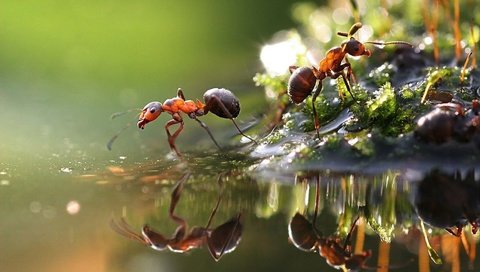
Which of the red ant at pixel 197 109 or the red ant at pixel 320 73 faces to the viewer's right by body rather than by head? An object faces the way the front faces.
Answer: the red ant at pixel 320 73

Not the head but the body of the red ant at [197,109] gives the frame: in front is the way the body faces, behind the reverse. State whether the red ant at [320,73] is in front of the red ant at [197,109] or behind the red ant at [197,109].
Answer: behind

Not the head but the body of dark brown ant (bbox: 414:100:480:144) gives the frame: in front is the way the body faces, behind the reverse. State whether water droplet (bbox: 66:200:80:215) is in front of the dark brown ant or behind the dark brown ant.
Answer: behind

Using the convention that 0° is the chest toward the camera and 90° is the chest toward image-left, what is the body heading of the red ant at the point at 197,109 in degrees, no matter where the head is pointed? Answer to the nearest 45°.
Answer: approximately 90°

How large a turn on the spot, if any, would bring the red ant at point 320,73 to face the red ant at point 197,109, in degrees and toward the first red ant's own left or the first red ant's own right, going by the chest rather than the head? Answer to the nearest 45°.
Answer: approximately 180°

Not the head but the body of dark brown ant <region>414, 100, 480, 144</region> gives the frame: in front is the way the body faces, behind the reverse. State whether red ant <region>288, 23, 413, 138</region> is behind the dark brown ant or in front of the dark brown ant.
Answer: behind

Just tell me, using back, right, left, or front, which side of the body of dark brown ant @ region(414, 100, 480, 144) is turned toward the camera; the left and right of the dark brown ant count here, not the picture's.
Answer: right

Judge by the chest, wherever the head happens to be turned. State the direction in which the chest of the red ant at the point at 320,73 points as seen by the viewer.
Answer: to the viewer's right

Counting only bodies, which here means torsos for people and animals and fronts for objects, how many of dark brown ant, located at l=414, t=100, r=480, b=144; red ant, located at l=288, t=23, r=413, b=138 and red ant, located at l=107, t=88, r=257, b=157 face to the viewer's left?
1
